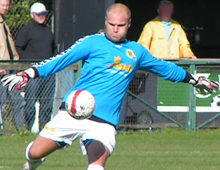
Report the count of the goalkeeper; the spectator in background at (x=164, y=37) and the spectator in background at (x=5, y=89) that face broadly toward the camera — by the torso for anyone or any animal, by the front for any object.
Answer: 3

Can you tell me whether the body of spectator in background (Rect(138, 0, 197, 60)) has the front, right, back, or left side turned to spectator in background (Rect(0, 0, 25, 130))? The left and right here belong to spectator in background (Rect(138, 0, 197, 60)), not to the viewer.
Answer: right

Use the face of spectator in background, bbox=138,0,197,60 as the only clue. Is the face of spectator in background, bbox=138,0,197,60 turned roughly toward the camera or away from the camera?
toward the camera

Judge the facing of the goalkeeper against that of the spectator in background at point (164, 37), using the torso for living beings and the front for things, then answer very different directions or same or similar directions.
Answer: same or similar directions

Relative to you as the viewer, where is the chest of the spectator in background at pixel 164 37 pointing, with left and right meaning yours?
facing the viewer

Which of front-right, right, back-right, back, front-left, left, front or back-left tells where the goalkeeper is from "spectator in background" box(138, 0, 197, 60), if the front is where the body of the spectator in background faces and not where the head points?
front

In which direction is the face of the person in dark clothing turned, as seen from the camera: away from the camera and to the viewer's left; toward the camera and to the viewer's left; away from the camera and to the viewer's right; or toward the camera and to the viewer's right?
toward the camera and to the viewer's right

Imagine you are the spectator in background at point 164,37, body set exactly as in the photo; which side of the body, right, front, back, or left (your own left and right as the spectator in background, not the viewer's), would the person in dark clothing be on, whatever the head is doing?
right

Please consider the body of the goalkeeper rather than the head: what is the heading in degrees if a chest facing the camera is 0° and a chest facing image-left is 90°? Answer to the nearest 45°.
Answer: approximately 0°

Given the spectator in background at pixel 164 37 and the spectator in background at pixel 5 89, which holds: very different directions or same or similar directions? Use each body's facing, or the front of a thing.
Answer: same or similar directions

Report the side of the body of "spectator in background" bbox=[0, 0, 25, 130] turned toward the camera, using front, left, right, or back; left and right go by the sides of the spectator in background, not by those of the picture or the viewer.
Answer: front

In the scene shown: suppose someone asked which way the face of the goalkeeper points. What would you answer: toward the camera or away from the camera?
toward the camera
